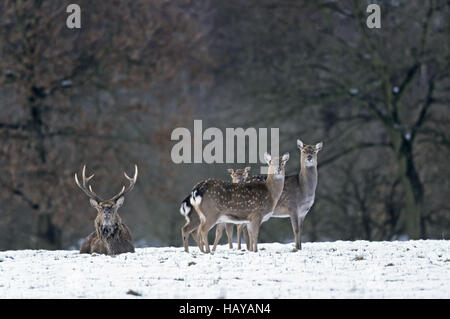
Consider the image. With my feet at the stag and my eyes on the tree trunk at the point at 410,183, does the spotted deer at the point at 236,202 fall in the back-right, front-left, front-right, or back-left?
front-right

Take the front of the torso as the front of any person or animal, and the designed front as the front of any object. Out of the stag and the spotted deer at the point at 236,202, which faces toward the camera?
the stag

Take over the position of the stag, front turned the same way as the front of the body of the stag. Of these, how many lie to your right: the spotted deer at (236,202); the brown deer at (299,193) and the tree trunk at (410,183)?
0

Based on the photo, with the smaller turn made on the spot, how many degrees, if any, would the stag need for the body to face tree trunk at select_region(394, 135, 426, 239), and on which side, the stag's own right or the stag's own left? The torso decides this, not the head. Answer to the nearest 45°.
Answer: approximately 135° to the stag's own left

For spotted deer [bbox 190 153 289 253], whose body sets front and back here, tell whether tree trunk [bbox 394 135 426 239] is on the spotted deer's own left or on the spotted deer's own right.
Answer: on the spotted deer's own left

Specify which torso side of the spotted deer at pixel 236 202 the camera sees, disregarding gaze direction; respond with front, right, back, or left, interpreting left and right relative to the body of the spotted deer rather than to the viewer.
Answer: right

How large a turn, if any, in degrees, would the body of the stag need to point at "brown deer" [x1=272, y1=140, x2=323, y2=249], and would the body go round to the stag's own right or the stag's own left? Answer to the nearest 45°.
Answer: approximately 90° to the stag's own left

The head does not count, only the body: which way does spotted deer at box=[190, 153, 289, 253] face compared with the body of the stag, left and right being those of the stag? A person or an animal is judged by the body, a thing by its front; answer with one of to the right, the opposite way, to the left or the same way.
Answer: to the left

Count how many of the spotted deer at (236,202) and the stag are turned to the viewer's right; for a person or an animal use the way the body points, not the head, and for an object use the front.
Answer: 1

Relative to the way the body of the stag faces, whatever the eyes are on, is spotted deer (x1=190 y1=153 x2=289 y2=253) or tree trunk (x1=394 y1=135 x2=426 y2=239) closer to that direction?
the spotted deer

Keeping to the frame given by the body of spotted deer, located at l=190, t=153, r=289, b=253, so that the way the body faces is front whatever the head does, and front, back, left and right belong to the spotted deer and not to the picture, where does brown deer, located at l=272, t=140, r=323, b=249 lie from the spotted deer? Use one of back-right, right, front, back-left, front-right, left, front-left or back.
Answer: front-left

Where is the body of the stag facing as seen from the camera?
toward the camera

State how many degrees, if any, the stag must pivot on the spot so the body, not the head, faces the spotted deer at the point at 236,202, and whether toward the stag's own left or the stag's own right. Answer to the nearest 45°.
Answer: approximately 90° to the stag's own left

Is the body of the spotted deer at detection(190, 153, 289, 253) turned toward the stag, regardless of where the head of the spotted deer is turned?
no
